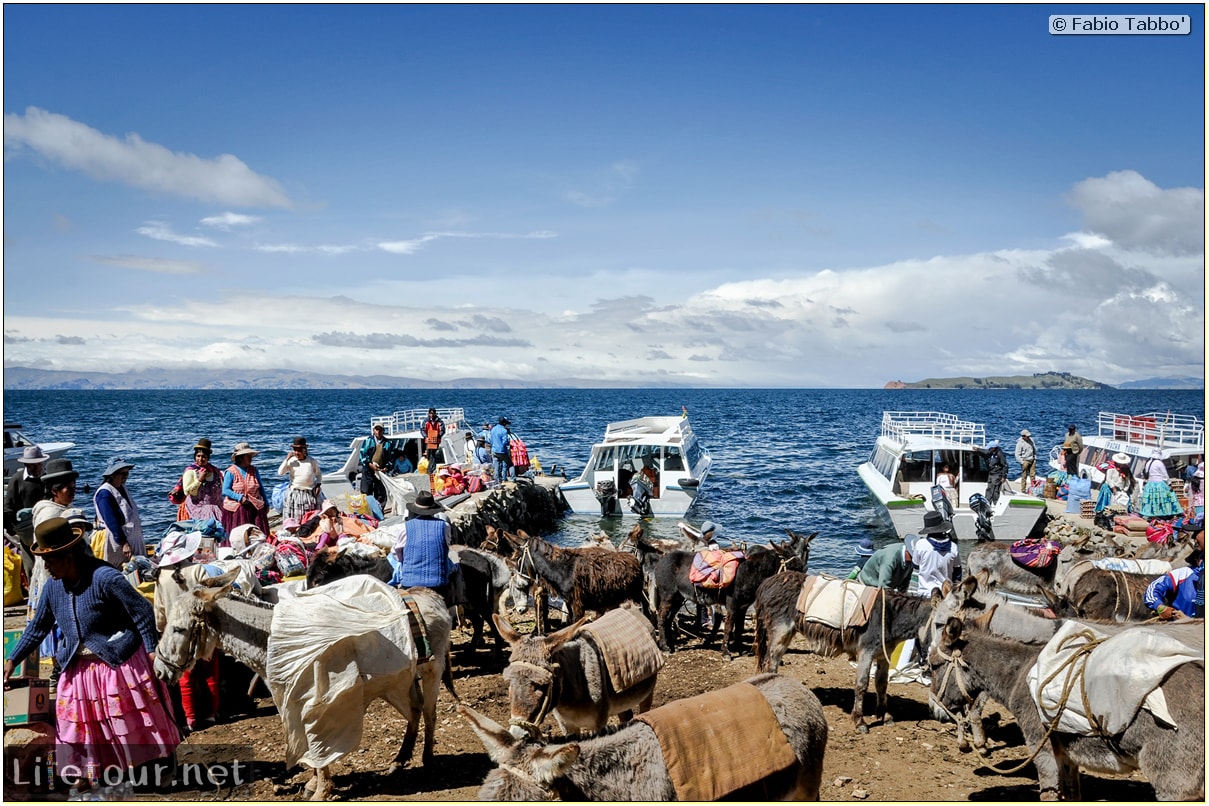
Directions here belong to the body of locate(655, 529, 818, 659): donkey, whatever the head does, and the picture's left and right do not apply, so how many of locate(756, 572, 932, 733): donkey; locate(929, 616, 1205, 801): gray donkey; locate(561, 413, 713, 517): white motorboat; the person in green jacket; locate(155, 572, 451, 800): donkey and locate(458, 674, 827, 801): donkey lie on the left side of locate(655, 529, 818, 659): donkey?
1

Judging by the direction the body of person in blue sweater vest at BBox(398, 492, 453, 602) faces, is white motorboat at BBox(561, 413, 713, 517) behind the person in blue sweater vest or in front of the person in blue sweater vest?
in front

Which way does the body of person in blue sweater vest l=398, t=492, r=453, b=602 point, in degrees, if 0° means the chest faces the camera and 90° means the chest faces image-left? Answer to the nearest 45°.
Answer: approximately 180°

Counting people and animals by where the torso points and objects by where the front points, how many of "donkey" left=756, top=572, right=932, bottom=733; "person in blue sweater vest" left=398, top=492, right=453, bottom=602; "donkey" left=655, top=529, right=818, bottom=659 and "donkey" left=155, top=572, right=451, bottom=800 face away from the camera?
1

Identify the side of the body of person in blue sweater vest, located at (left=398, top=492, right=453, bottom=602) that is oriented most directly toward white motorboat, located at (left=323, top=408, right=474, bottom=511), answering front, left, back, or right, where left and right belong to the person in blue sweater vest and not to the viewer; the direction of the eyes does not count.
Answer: front

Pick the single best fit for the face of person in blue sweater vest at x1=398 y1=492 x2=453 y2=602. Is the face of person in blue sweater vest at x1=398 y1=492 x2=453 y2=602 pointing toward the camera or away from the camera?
away from the camera

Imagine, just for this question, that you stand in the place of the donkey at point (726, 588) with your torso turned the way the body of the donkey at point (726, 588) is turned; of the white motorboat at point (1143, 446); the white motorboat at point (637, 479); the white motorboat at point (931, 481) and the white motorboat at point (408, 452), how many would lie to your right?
0

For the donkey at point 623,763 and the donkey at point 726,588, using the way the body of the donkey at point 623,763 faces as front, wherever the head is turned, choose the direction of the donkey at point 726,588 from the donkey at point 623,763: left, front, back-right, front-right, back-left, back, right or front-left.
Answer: back-right

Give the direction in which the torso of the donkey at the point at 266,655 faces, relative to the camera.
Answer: to the viewer's left

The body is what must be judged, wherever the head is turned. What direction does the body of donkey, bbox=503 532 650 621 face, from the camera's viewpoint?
to the viewer's left

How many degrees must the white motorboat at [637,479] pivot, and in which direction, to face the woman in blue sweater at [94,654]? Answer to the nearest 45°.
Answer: approximately 180°

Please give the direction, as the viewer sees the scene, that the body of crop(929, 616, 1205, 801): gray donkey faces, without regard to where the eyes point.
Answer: to the viewer's left

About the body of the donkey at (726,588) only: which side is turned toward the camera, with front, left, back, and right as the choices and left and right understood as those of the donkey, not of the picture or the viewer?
right

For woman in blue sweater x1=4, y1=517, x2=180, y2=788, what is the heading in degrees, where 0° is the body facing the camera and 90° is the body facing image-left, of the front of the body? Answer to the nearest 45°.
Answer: approximately 45°

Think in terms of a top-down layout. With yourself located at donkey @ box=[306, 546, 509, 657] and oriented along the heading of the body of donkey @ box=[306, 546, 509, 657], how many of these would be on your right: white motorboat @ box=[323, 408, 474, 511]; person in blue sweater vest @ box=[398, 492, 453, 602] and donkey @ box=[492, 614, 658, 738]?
1

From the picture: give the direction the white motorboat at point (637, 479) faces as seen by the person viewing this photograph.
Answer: facing away from the viewer

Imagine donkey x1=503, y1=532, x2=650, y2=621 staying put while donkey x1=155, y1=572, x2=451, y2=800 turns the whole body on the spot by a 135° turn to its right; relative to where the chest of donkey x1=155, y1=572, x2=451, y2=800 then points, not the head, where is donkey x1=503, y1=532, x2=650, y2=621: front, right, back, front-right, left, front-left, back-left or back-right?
front

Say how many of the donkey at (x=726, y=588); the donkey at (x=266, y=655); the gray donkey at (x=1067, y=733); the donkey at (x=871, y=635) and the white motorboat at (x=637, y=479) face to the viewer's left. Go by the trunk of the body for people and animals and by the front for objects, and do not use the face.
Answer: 2

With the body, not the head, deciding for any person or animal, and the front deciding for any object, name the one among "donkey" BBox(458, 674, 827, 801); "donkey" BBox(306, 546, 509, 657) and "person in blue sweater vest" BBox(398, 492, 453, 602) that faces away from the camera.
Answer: the person in blue sweater vest
